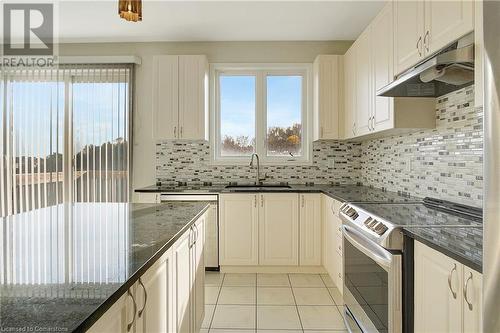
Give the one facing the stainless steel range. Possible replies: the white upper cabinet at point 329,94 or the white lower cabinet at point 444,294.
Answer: the white upper cabinet

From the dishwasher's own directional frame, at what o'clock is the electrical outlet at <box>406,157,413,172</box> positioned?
The electrical outlet is roughly at 10 o'clock from the dishwasher.

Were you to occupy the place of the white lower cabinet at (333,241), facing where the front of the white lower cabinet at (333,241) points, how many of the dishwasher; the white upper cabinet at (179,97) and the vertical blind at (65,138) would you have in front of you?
3

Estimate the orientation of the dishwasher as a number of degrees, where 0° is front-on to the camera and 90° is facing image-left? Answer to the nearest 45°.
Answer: approximately 0°

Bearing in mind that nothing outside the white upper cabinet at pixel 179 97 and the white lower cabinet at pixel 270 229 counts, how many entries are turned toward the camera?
2

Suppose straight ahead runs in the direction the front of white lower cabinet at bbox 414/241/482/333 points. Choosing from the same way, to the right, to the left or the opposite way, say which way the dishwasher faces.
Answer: to the left

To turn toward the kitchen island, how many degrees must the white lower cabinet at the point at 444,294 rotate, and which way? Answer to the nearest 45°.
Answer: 0° — it already faces it

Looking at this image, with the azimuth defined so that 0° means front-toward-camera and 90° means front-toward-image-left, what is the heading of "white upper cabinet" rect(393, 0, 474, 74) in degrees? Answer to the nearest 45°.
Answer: approximately 45°

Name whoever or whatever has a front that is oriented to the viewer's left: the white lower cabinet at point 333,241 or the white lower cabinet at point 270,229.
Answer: the white lower cabinet at point 333,241

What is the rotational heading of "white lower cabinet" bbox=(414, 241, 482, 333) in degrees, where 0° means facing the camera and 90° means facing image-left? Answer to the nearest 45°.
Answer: approximately 45°

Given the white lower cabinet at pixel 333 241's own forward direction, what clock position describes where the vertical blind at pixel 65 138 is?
The vertical blind is roughly at 12 o'clock from the white lower cabinet.

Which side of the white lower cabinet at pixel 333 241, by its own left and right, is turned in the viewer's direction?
left
